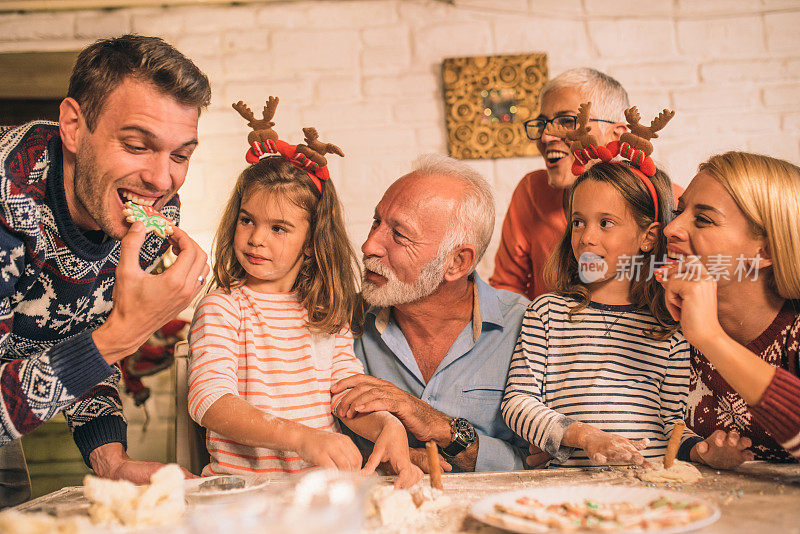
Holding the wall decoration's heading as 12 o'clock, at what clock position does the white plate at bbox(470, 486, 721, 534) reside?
The white plate is roughly at 12 o'clock from the wall decoration.

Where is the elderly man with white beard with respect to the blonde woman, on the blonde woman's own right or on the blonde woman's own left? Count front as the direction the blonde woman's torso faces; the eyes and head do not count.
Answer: on the blonde woman's own right

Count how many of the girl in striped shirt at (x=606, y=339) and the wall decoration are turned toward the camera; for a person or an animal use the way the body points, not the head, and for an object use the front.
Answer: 2

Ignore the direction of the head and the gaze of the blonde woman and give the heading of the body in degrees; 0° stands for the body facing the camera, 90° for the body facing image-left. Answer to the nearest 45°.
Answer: approximately 45°

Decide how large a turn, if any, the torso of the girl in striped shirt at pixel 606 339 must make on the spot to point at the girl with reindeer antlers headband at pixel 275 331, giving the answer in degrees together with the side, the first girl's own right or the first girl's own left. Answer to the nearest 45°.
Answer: approximately 90° to the first girl's own right

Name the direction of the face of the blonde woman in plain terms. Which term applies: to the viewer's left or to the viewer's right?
to the viewer's left

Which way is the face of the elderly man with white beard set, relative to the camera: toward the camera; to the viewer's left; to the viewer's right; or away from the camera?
to the viewer's left
